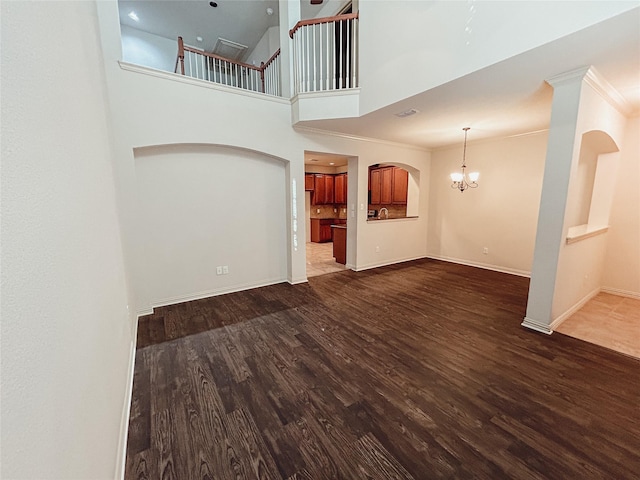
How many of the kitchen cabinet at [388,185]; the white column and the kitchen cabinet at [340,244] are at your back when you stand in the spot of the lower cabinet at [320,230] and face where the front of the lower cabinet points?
0

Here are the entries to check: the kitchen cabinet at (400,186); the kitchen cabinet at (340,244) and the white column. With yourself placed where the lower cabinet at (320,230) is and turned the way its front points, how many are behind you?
0

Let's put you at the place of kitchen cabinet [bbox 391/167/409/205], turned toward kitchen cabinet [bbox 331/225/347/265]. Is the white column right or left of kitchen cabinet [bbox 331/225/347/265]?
left

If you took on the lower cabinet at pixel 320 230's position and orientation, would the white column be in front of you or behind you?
in front

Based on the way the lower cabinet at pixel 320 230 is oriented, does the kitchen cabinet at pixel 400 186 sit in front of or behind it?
in front

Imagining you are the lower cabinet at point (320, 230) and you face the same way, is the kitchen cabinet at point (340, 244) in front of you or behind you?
in front

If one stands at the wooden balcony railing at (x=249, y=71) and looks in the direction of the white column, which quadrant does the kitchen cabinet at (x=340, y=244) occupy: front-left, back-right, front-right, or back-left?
front-left

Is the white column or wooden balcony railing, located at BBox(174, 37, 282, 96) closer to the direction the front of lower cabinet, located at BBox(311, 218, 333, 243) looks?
the white column

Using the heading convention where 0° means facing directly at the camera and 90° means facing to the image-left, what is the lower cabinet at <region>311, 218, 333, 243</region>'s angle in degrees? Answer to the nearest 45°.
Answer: approximately 315°

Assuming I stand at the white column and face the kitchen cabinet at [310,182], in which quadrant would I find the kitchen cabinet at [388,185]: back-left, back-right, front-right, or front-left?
front-right
